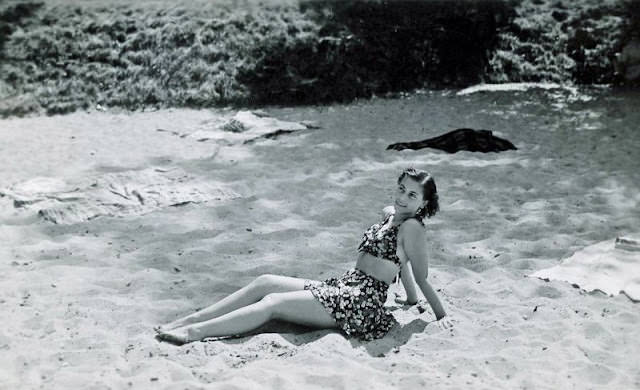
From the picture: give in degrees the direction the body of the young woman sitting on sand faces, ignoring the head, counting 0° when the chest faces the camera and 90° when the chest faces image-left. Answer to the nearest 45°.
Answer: approximately 90°

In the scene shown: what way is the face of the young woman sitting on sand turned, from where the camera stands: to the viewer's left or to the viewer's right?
to the viewer's left
